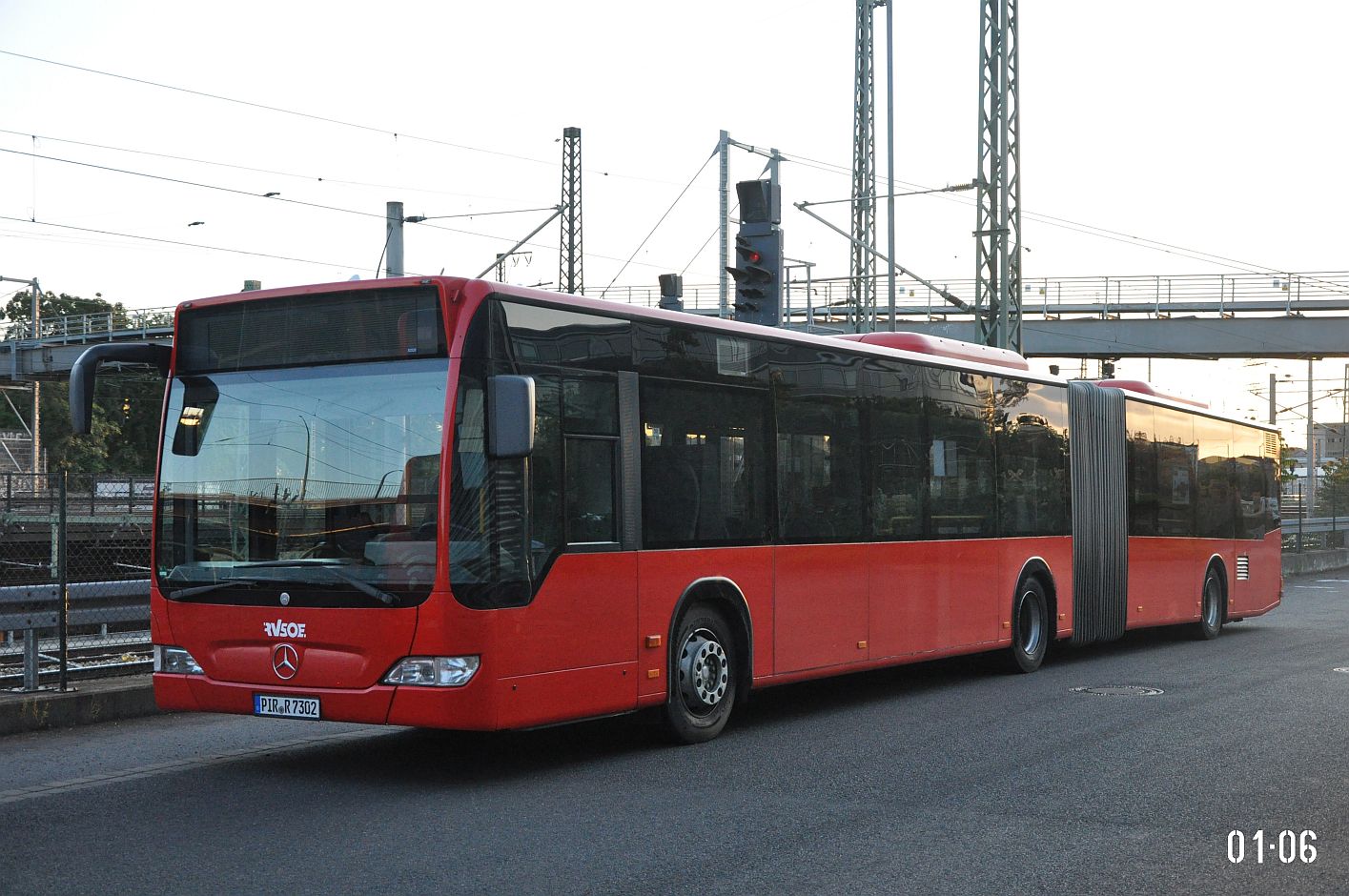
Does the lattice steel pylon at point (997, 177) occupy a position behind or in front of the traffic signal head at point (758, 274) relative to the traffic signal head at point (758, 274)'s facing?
behind

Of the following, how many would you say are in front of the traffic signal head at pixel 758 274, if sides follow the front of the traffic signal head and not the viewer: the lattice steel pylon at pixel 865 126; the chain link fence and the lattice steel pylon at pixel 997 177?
1

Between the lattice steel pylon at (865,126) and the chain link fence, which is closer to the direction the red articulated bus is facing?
the chain link fence

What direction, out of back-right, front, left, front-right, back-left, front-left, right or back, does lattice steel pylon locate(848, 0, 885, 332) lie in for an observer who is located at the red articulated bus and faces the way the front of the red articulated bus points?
back-right

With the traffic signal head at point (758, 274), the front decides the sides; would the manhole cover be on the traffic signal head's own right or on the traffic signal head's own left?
on the traffic signal head's own left

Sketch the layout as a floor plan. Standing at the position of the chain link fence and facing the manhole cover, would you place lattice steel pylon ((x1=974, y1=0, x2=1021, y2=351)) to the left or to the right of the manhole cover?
left

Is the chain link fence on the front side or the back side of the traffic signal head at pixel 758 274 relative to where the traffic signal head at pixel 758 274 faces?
on the front side

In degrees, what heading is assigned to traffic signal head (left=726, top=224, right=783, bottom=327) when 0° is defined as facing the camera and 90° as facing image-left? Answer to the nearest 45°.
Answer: approximately 45°

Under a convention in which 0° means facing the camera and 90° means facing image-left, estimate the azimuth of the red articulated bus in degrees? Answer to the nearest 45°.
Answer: approximately 45°

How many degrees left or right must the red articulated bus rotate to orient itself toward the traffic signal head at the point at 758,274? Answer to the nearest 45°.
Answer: approximately 135° to its right

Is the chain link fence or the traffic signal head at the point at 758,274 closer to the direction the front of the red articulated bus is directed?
the chain link fence
